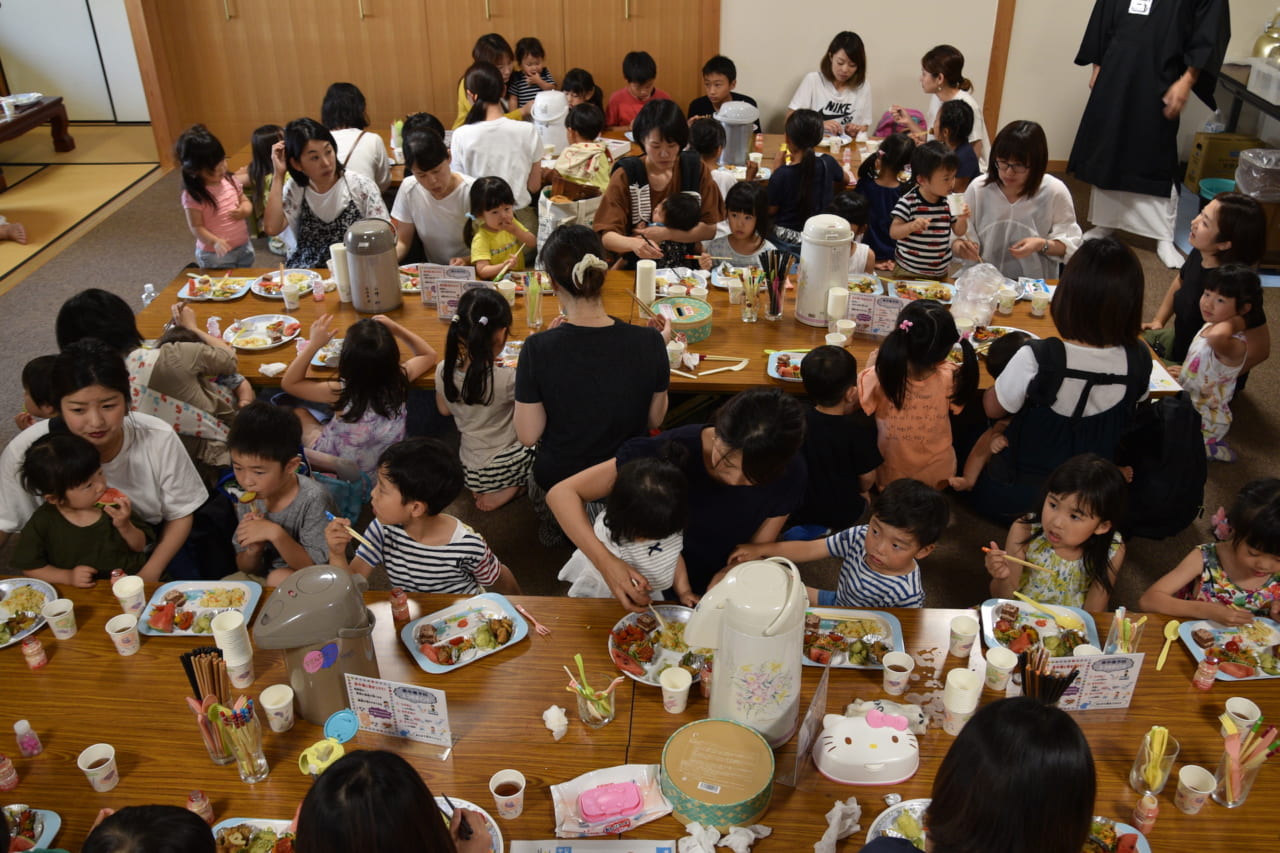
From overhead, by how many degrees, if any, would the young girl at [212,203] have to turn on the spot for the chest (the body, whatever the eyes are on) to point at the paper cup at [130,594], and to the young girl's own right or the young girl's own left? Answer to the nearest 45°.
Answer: approximately 45° to the young girl's own right

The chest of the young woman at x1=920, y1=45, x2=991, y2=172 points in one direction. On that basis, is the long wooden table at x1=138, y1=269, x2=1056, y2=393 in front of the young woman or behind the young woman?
in front

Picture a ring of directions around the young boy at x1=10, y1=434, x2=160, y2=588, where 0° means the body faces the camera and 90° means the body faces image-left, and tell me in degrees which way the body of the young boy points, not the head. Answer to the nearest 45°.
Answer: approximately 315°

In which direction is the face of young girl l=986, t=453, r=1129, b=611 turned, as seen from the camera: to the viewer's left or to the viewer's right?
to the viewer's left

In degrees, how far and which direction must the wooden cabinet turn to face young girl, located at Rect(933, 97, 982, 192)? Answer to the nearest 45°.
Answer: approximately 45° to its left

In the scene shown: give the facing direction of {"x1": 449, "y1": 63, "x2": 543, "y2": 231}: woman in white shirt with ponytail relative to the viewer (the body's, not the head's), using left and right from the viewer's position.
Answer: facing away from the viewer

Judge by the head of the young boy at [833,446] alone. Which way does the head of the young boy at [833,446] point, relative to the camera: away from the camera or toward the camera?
away from the camera

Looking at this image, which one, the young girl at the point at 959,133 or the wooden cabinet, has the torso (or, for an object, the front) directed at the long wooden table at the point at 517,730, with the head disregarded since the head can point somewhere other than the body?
the wooden cabinet

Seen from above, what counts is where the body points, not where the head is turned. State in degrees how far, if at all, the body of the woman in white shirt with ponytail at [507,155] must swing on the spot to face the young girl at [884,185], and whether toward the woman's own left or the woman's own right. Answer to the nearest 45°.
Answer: approximately 90° to the woman's own right

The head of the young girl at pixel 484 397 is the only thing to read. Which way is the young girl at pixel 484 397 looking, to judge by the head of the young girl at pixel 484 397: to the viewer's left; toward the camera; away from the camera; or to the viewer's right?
away from the camera

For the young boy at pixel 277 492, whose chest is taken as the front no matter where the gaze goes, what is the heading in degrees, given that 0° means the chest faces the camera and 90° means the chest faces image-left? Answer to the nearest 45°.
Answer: approximately 45°

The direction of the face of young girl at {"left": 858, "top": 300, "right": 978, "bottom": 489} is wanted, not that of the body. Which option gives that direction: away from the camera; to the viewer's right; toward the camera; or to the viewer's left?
away from the camera

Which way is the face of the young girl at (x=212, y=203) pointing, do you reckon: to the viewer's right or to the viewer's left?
to the viewer's right

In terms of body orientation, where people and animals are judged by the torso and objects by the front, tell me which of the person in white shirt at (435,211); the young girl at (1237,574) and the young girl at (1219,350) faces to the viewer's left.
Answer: the young girl at (1219,350)

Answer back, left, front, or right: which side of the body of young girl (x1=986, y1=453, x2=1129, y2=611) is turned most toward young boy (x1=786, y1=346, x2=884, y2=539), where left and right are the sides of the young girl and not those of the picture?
right

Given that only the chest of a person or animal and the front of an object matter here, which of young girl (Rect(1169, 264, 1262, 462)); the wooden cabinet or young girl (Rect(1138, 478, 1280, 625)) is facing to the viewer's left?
young girl (Rect(1169, 264, 1262, 462))

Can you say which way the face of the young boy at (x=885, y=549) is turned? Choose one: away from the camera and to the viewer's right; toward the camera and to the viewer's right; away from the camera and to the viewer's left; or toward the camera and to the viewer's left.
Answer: toward the camera and to the viewer's left

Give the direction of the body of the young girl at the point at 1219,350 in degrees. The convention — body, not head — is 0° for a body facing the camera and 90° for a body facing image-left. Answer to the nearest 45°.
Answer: approximately 90°

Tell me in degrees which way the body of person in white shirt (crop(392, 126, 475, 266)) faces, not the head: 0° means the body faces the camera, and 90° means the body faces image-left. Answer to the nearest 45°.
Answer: approximately 0°

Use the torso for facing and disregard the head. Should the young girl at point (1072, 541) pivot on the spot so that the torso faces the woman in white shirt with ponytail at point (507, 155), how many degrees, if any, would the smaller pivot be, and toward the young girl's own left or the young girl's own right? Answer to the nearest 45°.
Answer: approximately 90° to the young girl's own right
